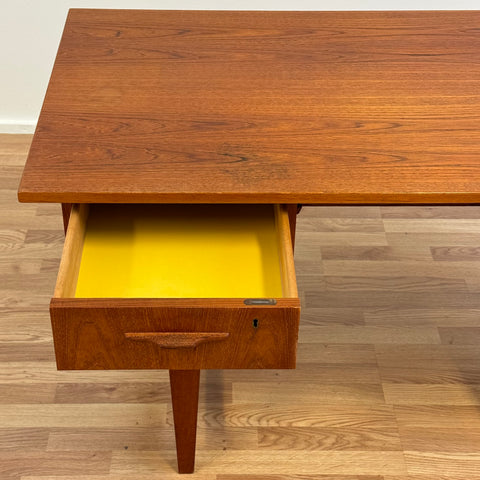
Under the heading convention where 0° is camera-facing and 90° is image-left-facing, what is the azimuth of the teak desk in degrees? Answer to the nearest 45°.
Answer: approximately 0°
